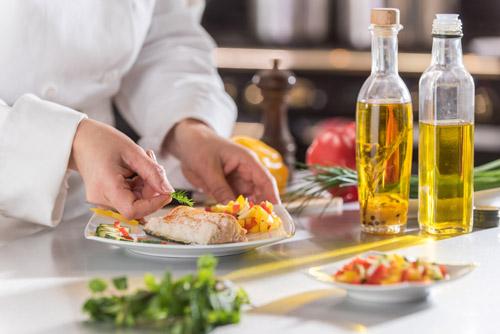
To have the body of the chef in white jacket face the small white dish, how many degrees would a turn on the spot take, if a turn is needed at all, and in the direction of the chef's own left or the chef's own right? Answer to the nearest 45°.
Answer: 0° — they already face it

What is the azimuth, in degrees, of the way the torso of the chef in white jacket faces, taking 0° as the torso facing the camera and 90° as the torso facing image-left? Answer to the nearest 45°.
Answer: approximately 315°

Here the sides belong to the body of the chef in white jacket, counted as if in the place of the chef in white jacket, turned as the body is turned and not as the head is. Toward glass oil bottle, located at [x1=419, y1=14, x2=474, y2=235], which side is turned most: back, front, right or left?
front

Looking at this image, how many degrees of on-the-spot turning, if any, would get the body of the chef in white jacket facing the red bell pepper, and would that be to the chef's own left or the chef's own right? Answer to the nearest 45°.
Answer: approximately 45° to the chef's own left

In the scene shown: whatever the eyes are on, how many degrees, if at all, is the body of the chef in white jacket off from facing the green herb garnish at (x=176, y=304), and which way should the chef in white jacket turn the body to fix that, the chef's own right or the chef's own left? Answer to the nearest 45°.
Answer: approximately 45° to the chef's own right
